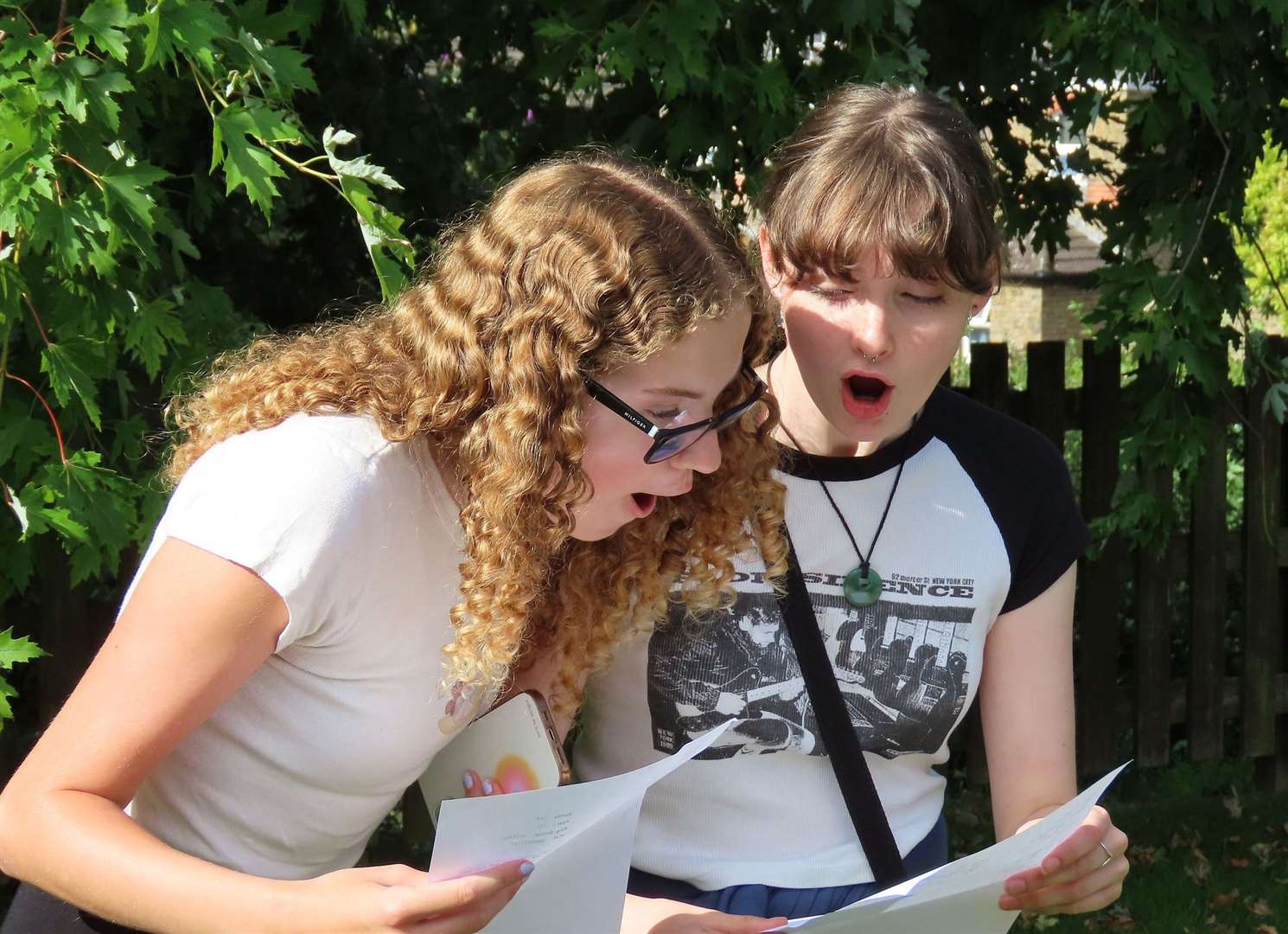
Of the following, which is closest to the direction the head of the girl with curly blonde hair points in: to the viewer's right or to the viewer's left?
to the viewer's right

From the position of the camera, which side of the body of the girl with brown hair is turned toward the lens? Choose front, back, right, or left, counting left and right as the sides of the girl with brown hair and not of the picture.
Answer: front

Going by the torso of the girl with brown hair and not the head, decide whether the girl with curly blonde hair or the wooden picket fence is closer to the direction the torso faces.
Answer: the girl with curly blonde hair

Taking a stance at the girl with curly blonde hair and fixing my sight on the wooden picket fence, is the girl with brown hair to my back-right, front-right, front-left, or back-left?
front-right

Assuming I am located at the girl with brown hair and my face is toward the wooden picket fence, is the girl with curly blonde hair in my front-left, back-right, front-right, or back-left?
back-left

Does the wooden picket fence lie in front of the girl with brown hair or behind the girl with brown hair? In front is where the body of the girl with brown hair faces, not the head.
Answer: behind

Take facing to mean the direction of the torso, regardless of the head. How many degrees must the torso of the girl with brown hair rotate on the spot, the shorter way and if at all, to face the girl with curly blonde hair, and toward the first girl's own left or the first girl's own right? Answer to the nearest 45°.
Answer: approximately 45° to the first girl's own right
